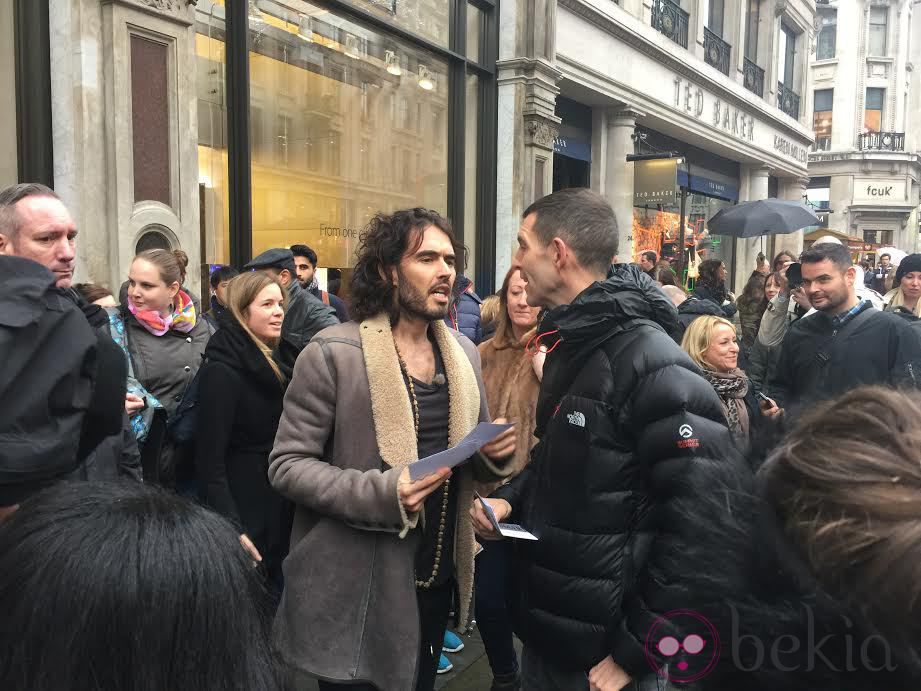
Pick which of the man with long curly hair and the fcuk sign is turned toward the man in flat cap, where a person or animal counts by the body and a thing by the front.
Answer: the fcuk sign

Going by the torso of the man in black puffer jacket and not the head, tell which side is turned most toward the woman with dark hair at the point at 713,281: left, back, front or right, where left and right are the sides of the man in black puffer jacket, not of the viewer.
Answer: right

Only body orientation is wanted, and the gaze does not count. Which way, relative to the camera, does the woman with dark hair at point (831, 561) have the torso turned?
away from the camera

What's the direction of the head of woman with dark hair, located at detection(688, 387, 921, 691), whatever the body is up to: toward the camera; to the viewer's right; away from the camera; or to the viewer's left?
away from the camera

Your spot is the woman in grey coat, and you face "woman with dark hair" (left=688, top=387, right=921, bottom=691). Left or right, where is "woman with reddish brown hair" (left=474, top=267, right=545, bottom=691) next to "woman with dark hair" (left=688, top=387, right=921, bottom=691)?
left

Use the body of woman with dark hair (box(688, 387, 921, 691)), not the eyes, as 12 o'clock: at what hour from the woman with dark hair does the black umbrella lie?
The black umbrella is roughly at 12 o'clock from the woman with dark hair.

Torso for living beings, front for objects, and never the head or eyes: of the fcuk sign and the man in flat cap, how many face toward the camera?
1

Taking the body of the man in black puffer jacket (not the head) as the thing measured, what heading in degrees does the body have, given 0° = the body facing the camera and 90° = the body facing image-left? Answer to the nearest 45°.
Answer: approximately 90°

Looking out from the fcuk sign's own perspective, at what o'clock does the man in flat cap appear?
The man in flat cap is roughly at 12 o'clock from the fcuk sign.

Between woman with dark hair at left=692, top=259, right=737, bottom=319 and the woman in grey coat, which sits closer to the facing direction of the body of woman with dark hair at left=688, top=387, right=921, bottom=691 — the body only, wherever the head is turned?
the woman with dark hair
